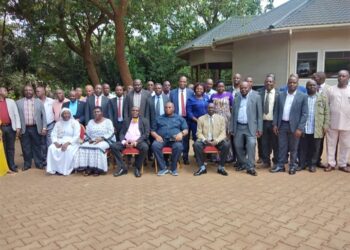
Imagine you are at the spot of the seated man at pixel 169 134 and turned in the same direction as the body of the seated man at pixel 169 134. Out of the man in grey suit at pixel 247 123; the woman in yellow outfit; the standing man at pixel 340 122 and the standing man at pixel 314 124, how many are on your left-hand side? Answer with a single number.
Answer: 3

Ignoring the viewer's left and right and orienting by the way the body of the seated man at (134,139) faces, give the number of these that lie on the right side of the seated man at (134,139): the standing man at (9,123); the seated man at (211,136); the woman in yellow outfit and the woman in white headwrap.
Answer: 3

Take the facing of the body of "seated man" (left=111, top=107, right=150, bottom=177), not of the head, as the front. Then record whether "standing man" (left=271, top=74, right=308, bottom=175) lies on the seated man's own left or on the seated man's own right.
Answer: on the seated man's own left

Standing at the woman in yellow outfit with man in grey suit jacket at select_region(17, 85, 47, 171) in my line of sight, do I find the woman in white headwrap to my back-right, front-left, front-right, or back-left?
front-right

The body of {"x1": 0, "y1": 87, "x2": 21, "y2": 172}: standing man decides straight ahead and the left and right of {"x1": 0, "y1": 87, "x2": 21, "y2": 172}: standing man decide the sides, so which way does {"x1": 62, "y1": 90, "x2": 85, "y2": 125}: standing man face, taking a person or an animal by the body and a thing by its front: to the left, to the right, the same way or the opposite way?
the same way

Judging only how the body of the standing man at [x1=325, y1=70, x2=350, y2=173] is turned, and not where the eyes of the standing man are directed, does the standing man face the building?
no

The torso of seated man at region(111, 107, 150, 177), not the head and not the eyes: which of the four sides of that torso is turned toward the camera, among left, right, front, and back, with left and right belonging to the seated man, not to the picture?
front

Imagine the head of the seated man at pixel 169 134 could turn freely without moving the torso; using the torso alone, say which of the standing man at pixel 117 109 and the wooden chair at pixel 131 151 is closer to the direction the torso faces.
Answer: the wooden chair

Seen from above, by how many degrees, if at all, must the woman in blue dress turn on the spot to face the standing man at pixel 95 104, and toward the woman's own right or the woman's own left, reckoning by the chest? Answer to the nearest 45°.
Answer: approximately 90° to the woman's own right

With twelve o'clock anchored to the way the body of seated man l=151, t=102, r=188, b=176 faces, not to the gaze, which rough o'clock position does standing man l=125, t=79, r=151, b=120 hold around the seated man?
The standing man is roughly at 4 o'clock from the seated man.

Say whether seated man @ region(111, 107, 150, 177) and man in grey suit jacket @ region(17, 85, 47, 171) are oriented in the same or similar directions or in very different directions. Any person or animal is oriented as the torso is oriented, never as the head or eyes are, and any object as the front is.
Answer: same or similar directions

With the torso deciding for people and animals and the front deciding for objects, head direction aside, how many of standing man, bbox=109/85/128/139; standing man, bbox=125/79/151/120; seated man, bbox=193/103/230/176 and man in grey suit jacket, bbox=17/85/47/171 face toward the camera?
4

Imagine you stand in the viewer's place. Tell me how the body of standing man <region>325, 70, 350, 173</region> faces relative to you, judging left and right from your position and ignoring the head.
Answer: facing the viewer

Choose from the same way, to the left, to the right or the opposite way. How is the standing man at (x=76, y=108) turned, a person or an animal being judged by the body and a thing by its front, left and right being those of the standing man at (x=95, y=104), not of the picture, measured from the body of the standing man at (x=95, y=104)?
the same way

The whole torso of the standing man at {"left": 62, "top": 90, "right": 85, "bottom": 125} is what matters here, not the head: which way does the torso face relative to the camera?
toward the camera

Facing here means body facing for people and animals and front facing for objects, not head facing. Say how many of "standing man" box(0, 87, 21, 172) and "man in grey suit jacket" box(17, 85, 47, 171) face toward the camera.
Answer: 2

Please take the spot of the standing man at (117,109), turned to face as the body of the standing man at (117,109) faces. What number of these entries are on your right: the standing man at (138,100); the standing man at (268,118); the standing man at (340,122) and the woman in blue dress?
0

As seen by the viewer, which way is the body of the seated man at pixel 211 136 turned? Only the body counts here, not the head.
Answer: toward the camera
